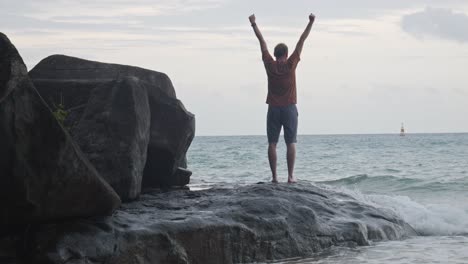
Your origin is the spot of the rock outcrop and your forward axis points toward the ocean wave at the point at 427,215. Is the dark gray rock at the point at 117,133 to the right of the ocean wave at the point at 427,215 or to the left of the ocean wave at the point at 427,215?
left

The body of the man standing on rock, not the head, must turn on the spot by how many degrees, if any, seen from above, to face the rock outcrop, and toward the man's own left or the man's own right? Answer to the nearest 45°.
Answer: approximately 135° to the man's own left

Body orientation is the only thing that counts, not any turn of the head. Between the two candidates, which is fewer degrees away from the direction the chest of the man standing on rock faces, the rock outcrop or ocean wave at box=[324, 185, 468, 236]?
the ocean wave

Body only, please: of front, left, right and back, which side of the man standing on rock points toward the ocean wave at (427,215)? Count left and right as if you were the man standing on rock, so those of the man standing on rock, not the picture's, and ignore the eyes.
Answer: right

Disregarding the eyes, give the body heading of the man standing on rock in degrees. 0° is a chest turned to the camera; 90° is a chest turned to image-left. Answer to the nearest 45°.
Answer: approximately 180°

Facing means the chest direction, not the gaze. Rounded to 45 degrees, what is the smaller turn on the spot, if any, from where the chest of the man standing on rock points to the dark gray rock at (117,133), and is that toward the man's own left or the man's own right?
approximately 135° to the man's own left

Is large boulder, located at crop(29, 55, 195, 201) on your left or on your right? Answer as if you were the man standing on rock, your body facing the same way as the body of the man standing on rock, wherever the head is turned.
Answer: on your left
